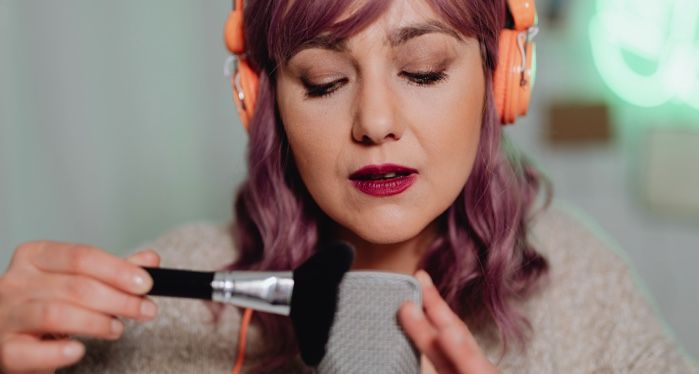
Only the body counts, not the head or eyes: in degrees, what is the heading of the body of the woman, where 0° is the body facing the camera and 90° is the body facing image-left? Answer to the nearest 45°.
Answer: approximately 0°
